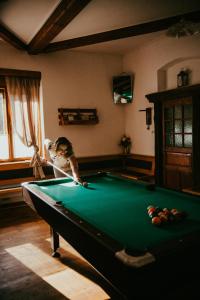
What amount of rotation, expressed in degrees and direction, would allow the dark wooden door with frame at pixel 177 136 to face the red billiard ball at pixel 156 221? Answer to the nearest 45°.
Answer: approximately 45° to its left

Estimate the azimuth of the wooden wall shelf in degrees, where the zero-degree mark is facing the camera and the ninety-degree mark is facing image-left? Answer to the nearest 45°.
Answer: approximately 0°

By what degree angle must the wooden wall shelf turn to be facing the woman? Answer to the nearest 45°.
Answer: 0° — it already faces them

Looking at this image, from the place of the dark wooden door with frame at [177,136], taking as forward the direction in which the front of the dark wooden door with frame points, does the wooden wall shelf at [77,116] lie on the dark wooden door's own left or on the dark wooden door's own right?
on the dark wooden door's own right

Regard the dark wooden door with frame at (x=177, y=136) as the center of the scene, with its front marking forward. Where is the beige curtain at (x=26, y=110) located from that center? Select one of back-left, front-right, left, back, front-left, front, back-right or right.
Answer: front-right

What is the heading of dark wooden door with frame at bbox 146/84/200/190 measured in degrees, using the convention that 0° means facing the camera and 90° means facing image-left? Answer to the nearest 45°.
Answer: approximately 45°
